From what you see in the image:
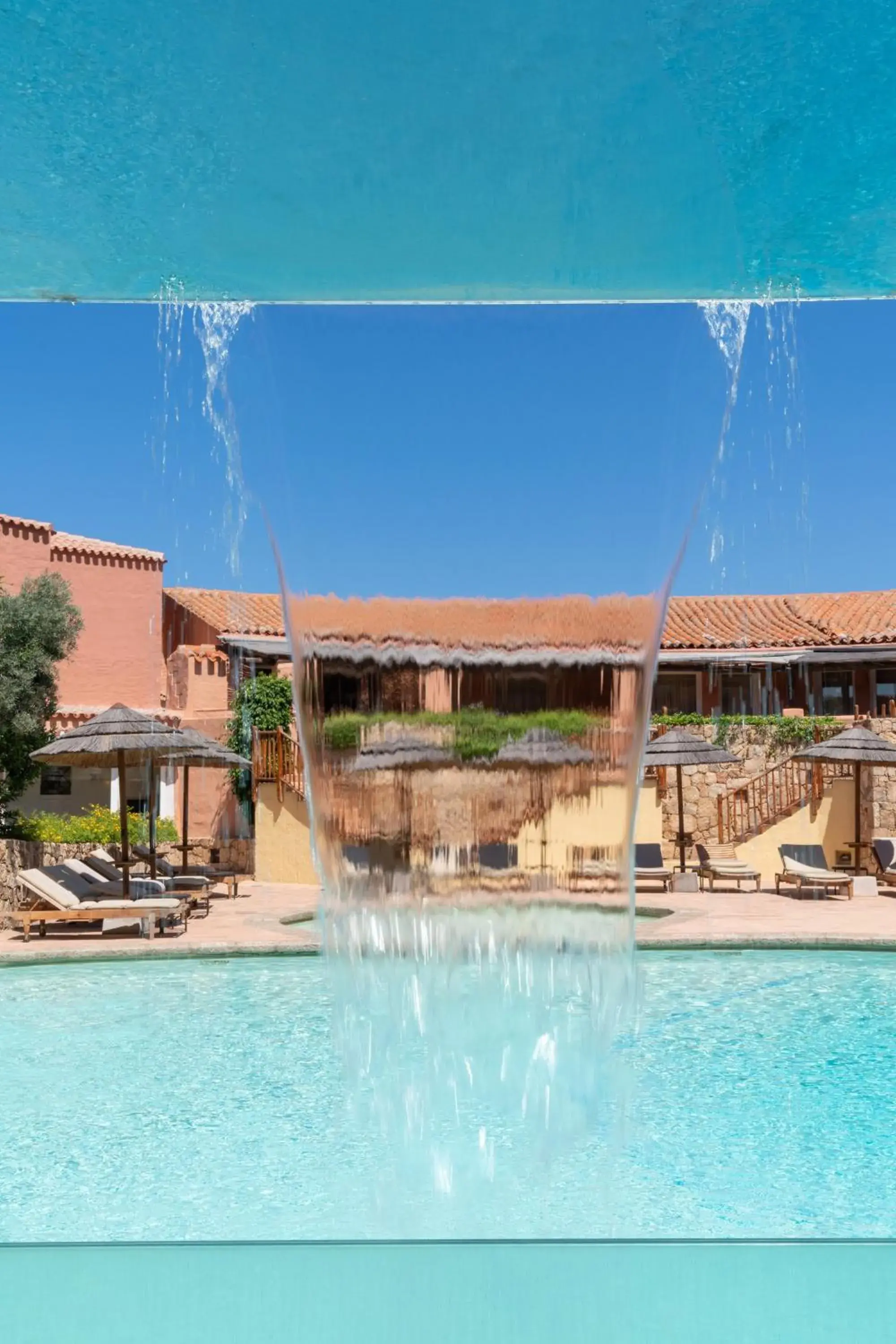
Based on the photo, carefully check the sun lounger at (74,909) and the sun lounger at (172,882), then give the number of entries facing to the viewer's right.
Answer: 2

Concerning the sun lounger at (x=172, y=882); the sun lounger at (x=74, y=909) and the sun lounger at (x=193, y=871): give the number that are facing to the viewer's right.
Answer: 3

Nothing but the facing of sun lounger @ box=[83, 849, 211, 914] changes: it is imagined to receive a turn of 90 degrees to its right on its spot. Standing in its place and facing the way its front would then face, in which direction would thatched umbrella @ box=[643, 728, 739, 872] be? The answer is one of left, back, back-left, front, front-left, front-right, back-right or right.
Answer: left

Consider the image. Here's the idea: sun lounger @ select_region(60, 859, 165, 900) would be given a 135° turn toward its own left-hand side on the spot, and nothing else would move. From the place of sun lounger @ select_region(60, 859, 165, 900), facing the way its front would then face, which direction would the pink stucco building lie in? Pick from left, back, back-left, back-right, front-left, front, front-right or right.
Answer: front-right

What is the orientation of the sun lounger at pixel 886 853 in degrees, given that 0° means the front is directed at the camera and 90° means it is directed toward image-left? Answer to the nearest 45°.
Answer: approximately 315°

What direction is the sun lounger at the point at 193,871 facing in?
to the viewer's right

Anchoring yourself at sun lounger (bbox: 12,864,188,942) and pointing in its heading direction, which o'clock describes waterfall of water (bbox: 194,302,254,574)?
The waterfall of water is roughly at 3 o'clock from the sun lounger.

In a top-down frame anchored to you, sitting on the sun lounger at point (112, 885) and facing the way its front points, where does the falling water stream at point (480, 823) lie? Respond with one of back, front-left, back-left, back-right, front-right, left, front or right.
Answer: right

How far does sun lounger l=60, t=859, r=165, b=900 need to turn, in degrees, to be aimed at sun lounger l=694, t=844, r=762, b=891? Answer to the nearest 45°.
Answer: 0° — it already faces it

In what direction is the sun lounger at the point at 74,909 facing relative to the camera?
to the viewer's right

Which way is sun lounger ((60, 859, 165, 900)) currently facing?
to the viewer's right

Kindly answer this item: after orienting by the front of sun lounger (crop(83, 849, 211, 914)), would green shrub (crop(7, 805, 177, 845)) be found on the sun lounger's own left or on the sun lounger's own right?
on the sun lounger's own left

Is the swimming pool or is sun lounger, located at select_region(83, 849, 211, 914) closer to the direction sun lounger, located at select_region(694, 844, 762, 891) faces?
the swimming pool

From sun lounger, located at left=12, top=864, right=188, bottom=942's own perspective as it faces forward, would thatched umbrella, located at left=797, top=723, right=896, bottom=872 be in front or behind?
in front

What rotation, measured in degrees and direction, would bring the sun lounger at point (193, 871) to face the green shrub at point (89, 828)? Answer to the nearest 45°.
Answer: approximately 135° to its left

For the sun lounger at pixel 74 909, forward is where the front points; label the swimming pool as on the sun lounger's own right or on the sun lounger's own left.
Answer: on the sun lounger's own right

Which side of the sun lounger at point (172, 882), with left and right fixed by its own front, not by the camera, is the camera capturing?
right

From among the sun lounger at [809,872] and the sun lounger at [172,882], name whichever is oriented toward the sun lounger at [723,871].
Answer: the sun lounger at [172,882]
